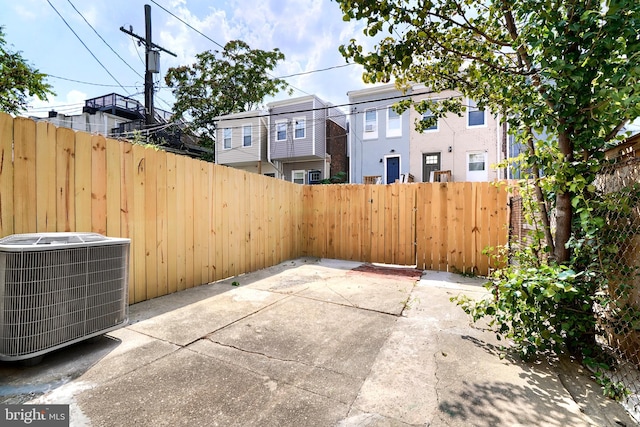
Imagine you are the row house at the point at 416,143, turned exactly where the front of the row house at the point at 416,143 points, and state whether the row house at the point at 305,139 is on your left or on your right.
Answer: on your right

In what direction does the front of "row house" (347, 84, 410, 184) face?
toward the camera

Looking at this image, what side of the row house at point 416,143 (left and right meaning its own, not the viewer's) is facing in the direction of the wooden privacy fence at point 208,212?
front

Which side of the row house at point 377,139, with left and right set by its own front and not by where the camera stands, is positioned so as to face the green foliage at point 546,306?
front

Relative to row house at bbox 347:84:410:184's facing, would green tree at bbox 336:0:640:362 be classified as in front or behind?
in front

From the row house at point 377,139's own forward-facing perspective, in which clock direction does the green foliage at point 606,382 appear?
The green foliage is roughly at 12 o'clock from the row house.

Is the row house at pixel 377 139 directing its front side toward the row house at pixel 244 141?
no

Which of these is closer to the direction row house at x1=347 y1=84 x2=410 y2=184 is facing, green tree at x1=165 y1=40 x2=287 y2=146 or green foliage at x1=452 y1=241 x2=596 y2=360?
the green foliage

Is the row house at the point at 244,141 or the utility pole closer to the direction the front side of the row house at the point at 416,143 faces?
the utility pole

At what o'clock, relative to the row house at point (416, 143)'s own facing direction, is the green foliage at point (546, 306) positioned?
The green foliage is roughly at 12 o'clock from the row house.

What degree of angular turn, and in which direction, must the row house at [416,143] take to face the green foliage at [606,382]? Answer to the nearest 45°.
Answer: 0° — it already faces it

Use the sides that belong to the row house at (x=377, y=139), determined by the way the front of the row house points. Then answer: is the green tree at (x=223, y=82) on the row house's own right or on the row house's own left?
on the row house's own right

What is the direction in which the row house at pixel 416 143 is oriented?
toward the camera
